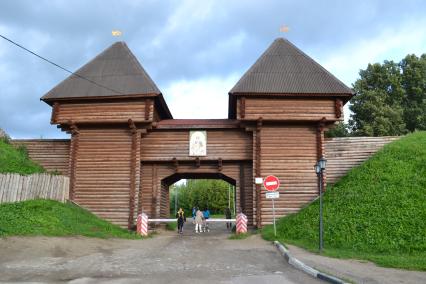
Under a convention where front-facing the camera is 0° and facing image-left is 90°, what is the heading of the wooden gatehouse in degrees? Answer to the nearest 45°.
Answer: approximately 0°

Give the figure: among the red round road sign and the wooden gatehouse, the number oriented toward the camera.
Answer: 2

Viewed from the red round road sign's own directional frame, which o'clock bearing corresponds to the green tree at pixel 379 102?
The green tree is roughly at 7 o'clock from the red round road sign.

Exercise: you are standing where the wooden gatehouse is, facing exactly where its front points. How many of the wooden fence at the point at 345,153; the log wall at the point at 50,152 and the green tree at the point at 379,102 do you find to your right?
1

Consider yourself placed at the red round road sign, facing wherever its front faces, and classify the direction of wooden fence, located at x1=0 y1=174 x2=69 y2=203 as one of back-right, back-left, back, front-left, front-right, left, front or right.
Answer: right

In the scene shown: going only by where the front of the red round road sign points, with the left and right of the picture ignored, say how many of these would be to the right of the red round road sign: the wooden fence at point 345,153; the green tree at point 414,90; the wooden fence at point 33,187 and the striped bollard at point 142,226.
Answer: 2

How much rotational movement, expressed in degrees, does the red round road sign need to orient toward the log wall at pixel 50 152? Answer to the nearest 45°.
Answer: approximately 90° to its right

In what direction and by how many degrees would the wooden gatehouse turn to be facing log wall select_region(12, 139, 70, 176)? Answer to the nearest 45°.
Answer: approximately 90° to its right

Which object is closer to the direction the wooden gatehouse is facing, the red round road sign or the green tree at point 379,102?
the red round road sign

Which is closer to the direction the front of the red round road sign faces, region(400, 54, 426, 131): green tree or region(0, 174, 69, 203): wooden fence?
the wooden fence

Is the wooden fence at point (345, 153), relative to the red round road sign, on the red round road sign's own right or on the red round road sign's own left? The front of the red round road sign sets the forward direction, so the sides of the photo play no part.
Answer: on the red round road sign's own left
